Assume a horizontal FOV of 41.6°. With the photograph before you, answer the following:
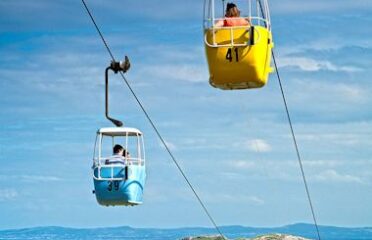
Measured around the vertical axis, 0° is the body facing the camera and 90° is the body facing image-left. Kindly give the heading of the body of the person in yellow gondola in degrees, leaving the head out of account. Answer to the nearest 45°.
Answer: approximately 180°

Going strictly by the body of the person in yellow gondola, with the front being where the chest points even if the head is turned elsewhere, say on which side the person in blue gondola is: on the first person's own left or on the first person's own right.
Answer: on the first person's own left
